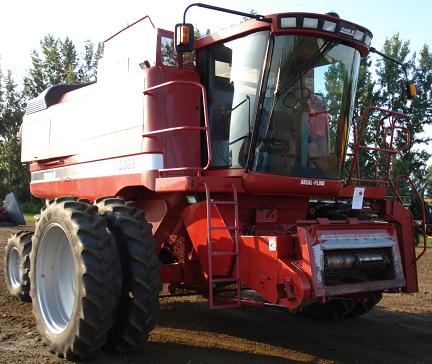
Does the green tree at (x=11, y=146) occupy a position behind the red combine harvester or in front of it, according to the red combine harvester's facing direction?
behind

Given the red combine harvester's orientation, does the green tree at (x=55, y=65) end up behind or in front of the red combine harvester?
behind

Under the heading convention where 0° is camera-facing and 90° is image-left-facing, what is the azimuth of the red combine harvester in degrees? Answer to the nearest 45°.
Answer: approximately 315°

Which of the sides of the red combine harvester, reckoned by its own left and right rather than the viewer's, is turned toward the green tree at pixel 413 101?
left

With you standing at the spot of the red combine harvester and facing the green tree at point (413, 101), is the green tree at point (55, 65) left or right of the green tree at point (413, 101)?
left
